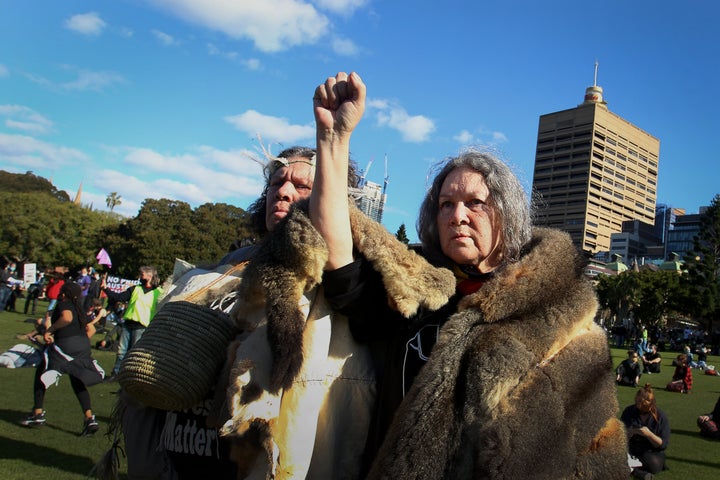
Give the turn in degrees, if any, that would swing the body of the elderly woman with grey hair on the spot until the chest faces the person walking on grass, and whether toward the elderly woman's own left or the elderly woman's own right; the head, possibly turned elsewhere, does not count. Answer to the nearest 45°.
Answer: approximately 90° to the elderly woman's own right

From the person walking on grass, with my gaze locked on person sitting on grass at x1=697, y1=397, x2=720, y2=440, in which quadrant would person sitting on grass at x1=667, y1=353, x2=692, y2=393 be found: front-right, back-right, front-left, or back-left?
front-left

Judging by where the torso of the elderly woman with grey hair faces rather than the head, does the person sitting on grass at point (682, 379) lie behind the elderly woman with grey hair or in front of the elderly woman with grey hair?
behind

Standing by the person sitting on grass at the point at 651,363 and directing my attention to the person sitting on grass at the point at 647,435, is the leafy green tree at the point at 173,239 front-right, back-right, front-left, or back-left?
back-right

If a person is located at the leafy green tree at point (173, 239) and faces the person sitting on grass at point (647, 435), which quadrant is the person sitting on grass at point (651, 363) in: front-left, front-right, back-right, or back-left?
front-left

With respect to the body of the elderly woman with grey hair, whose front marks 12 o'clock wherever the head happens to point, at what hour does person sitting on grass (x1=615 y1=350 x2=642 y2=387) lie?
The person sitting on grass is roughly at 5 o'clock from the elderly woman with grey hair.

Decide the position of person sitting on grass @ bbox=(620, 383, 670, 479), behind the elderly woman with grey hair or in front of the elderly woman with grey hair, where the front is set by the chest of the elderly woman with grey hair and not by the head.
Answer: behind

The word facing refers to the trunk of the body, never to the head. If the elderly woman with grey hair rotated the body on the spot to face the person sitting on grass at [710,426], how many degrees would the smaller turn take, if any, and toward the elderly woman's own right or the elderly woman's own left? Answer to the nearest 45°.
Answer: approximately 180°

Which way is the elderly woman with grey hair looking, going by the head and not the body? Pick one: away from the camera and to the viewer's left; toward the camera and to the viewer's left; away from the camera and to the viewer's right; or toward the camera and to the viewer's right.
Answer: toward the camera and to the viewer's left

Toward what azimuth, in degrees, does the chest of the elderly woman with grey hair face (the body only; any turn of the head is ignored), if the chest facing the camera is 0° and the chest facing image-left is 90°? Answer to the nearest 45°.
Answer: approximately 45°

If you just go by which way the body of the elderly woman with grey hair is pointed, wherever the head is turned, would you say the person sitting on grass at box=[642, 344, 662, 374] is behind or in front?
behind

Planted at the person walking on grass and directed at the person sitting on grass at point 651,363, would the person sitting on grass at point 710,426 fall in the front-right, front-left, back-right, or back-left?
front-right

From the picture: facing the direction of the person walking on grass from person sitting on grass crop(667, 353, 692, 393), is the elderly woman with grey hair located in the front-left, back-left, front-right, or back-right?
front-left

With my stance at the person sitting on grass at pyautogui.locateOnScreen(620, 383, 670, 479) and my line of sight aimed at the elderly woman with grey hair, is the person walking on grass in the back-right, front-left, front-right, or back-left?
front-right
